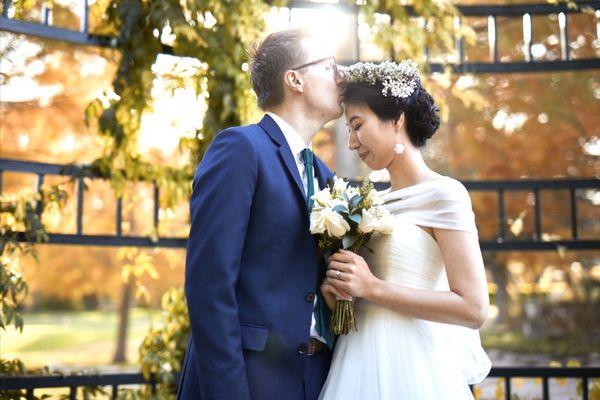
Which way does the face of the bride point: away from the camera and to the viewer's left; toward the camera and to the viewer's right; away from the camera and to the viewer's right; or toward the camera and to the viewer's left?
toward the camera and to the viewer's left

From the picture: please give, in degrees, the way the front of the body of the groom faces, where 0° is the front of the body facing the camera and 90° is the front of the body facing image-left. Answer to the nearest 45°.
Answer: approximately 270°

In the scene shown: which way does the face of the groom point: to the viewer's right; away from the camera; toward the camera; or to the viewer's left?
to the viewer's right
